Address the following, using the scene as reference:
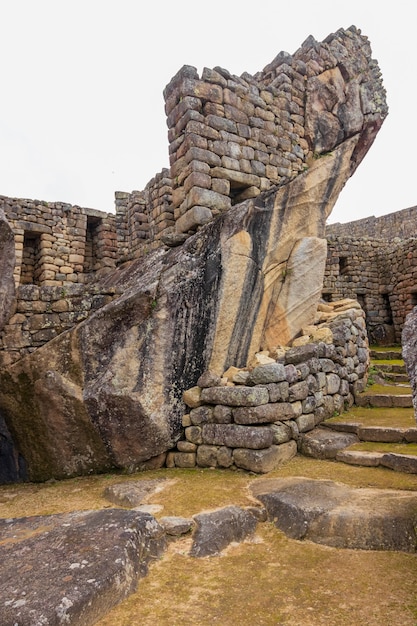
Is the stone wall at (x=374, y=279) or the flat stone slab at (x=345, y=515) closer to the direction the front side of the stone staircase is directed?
the flat stone slab

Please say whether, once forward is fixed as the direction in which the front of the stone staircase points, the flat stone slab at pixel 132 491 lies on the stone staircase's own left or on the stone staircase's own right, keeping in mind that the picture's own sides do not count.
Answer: on the stone staircase's own right

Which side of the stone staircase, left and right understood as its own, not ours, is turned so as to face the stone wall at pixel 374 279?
back

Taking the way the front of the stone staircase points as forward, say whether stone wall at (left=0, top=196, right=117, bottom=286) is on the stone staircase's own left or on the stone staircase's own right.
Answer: on the stone staircase's own right

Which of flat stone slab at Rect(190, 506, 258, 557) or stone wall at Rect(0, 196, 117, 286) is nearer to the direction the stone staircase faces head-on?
the flat stone slab

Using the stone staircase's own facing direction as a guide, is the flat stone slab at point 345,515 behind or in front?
in front

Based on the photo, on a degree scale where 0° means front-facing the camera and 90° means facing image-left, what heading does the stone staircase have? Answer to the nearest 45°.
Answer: approximately 0°

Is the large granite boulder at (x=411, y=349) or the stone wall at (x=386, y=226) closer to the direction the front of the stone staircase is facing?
the large granite boulder

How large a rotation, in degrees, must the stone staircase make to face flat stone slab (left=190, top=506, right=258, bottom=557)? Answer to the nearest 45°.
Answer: approximately 45° to its right

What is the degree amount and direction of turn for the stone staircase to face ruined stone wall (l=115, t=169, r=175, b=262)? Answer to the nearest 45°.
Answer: approximately 135° to its right

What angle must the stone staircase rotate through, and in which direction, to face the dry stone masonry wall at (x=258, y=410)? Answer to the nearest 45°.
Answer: approximately 90° to its right

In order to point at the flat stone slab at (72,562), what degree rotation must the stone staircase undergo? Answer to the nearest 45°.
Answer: approximately 45° to its right
